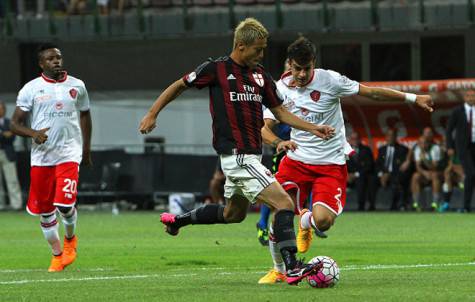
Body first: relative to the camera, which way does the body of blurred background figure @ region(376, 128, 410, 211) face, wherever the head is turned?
toward the camera

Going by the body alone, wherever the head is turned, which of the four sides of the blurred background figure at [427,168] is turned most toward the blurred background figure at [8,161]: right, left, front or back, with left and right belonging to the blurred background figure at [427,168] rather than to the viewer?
right

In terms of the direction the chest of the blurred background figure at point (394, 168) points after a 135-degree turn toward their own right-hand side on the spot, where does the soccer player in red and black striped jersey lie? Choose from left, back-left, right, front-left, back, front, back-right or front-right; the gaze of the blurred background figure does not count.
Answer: back-left

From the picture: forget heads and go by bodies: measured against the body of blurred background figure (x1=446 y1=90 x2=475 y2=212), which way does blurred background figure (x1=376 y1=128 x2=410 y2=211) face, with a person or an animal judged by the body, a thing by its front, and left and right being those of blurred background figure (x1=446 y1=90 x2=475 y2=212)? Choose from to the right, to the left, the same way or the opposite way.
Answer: the same way

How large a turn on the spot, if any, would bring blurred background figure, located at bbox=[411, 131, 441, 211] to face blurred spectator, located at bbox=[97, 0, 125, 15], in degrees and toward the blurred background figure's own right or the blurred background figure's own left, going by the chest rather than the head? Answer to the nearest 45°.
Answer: approximately 135° to the blurred background figure's own right

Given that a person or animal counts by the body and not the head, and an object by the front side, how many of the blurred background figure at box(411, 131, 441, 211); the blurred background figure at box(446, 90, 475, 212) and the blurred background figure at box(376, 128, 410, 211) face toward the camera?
3

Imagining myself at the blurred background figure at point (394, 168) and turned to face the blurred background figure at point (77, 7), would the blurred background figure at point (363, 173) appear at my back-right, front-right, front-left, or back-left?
front-left

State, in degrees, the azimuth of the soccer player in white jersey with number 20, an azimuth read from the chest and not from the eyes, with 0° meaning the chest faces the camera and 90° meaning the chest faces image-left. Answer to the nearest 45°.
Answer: approximately 0°

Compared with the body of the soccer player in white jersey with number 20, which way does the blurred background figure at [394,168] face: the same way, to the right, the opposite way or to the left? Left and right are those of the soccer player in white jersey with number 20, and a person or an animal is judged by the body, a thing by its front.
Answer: the same way

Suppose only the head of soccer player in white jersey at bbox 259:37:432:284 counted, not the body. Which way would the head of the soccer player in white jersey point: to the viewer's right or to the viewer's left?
to the viewer's left

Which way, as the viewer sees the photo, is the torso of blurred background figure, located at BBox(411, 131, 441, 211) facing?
toward the camera

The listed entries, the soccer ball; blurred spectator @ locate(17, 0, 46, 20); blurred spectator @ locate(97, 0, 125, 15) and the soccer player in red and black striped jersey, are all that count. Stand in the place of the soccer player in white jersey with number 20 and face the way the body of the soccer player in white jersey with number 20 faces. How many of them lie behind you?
2

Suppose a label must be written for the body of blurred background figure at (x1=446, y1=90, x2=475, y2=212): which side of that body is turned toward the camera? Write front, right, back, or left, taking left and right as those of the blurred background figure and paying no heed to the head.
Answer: front
